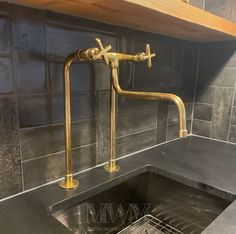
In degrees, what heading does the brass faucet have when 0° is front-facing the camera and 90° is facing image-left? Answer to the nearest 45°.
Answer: approximately 315°

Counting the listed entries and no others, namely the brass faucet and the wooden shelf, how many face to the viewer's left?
0

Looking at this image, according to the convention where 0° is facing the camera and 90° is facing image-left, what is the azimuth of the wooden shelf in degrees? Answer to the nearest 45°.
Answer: approximately 315°
